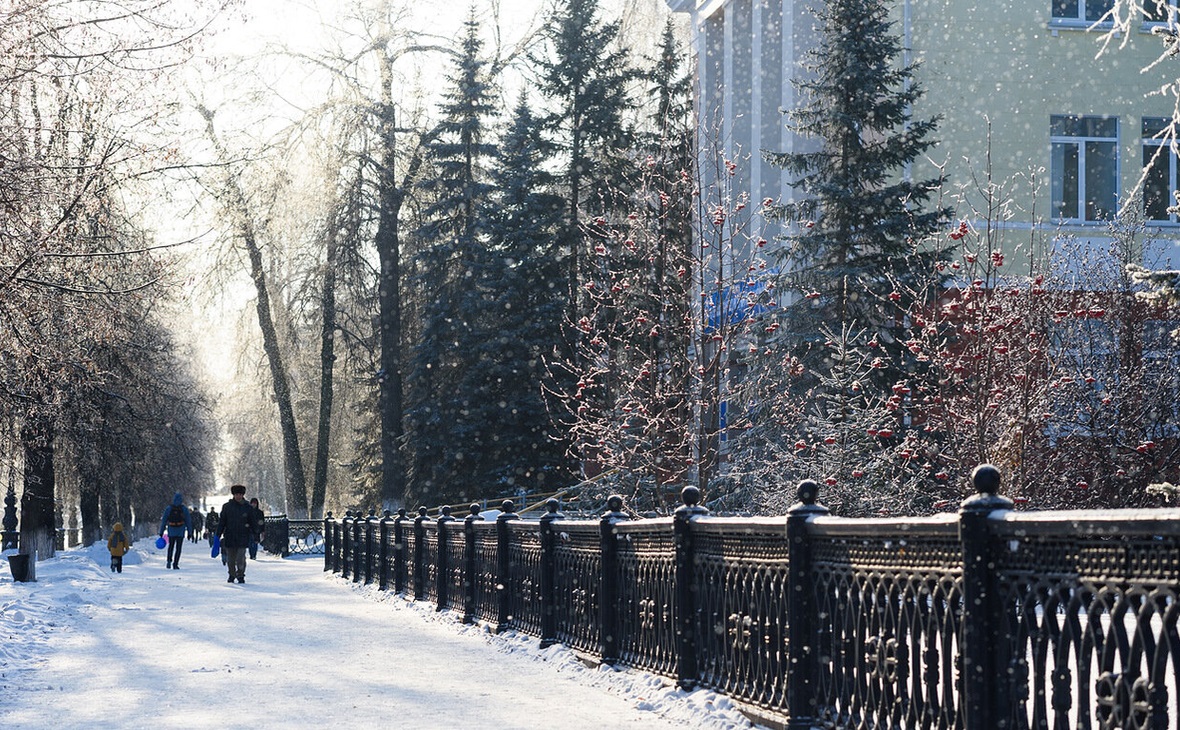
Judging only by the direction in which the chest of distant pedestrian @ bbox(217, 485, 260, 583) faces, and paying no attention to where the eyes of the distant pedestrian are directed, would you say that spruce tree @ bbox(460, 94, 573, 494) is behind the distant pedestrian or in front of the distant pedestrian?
behind

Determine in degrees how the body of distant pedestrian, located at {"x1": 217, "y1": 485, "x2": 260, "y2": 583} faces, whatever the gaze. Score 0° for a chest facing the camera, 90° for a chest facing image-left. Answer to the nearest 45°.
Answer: approximately 0°

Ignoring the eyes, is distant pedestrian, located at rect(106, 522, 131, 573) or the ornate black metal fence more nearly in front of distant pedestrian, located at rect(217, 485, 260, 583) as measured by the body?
the ornate black metal fence

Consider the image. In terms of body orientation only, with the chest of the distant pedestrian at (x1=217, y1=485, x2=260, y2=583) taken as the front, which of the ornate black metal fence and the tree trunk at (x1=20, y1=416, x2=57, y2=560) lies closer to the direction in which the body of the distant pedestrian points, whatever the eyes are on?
the ornate black metal fence

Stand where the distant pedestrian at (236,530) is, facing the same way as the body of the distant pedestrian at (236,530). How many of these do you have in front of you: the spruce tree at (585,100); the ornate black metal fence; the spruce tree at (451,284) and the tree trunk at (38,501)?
1

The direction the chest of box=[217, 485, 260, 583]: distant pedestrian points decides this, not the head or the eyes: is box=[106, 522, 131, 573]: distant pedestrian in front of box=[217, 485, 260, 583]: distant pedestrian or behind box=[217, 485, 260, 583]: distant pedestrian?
behind

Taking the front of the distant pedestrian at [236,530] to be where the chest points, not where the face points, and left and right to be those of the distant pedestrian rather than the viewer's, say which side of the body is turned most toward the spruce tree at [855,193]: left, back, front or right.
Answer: left

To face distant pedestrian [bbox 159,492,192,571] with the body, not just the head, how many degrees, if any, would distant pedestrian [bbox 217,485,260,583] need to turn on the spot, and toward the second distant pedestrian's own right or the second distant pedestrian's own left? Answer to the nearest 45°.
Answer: approximately 180°
